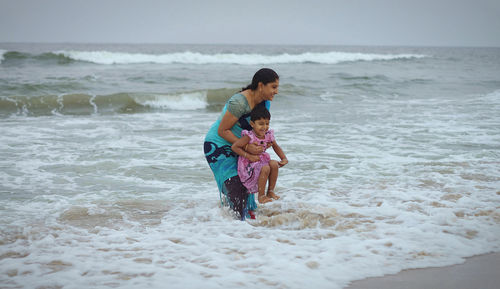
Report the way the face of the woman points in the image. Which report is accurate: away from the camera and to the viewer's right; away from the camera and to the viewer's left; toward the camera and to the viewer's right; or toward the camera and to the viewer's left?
toward the camera and to the viewer's right

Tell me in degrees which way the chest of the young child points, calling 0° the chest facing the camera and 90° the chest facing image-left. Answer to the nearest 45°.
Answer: approximately 315°

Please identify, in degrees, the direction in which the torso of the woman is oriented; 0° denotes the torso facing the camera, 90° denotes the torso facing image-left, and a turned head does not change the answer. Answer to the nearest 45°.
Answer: approximately 270°
